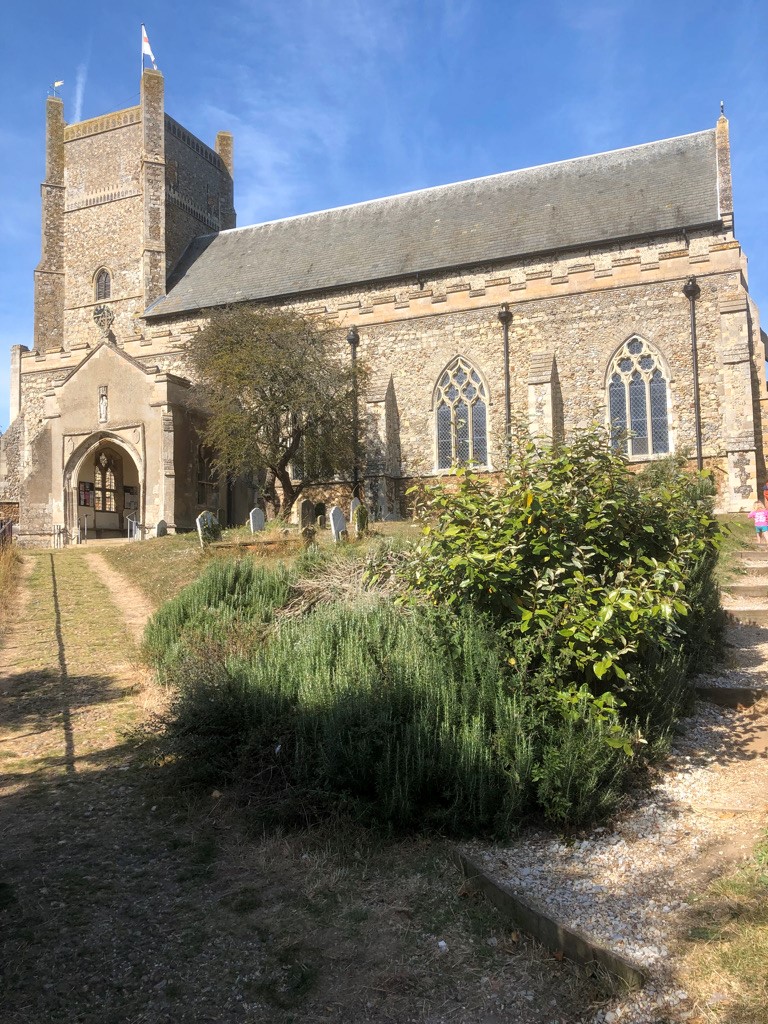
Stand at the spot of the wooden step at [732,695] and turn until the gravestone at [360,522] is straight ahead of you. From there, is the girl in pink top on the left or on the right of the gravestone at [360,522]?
right

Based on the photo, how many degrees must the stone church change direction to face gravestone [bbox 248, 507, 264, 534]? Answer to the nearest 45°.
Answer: approximately 45° to its right

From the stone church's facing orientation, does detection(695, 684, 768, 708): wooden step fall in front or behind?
in front
